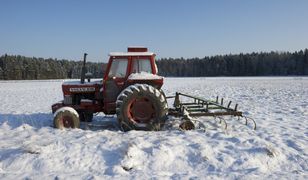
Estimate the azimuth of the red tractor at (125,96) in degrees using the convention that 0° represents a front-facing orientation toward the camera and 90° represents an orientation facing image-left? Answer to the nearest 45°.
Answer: approximately 90°
